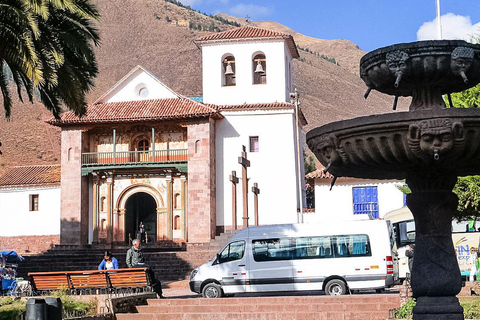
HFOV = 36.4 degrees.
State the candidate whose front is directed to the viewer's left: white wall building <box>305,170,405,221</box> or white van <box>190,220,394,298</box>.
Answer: the white van

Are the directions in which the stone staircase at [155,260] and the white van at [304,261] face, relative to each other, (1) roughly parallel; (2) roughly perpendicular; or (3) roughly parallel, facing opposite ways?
roughly perpendicular

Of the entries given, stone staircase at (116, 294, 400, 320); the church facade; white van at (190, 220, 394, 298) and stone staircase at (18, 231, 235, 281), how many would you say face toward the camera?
3

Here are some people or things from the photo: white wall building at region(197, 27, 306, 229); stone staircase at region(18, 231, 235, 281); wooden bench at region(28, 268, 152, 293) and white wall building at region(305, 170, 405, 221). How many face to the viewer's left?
0

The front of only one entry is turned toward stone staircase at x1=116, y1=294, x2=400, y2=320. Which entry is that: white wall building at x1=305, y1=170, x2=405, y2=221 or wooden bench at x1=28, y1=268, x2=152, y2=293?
the white wall building

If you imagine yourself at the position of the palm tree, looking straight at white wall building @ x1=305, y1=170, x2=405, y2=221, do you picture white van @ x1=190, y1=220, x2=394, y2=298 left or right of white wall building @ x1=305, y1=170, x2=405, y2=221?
right

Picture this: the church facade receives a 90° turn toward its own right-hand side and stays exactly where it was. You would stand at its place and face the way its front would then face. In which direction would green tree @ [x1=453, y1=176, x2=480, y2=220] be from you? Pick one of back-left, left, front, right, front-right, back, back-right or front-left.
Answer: back-left

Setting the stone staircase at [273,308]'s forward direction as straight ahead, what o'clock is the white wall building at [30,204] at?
The white wall building is roughly at 5 o'clock from the stone staircase.

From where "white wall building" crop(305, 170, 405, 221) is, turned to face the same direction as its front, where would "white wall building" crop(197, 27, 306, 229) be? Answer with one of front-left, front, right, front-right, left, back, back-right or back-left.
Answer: front-right

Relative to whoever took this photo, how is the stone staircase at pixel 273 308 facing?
facing the viewer

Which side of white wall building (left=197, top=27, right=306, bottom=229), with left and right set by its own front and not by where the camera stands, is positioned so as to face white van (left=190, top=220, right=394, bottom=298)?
front

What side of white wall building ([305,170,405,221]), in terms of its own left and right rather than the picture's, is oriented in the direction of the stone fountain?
front

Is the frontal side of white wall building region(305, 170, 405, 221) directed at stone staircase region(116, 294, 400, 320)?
yes

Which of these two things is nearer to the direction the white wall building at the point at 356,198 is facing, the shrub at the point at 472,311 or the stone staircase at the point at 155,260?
the shrub

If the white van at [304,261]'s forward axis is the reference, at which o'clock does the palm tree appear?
The palm tree is roughly at 11 o'clock from the white van.

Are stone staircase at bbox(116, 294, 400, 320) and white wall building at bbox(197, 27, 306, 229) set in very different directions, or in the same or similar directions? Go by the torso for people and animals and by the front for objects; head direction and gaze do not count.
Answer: same or similar directions

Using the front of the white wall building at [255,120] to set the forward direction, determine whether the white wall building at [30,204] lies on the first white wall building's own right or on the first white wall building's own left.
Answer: on the first white wall building's own right

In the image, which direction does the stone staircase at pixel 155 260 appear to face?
toward the camera
